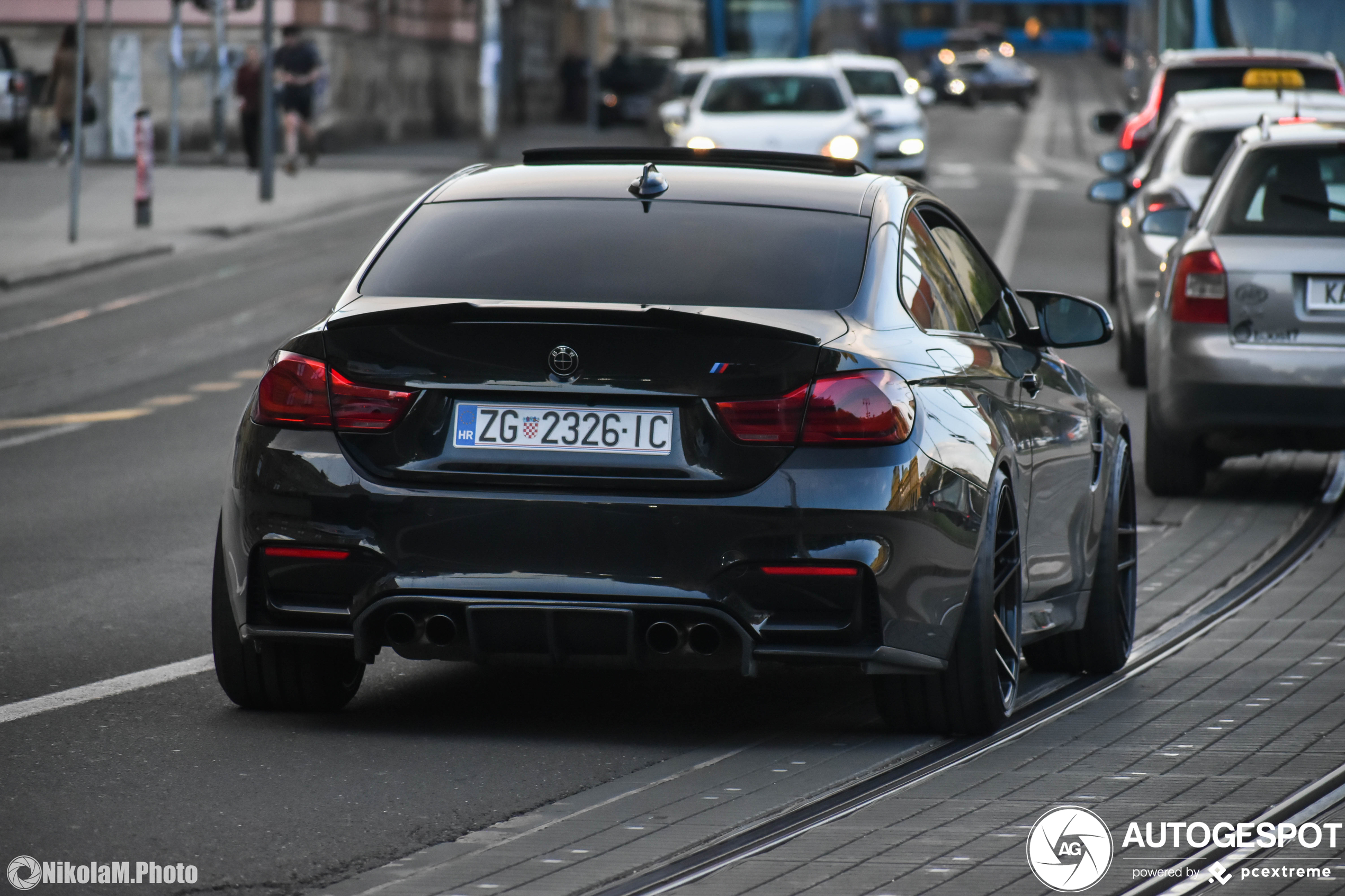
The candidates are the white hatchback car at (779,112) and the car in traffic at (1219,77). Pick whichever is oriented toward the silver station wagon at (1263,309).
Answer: the white hatchback car

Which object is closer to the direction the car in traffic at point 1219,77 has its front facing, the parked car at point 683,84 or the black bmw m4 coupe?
the parked car

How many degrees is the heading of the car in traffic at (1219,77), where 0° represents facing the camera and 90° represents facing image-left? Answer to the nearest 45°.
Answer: approximately 180°

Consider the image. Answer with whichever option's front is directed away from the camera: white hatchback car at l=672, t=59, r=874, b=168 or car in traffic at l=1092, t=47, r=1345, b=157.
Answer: the car in traffic

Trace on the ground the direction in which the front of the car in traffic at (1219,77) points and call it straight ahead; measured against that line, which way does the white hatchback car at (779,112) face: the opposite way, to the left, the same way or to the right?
the opposite way

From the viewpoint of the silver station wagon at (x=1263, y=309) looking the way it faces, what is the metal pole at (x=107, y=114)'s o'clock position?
The metal pole is roughly at 11 o'clock from the silver station wagon.

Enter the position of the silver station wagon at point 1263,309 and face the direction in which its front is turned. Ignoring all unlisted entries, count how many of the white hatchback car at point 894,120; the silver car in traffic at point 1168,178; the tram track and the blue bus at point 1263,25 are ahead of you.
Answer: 3

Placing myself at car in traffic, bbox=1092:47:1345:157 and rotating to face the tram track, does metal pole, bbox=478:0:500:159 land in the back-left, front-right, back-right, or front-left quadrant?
back-right

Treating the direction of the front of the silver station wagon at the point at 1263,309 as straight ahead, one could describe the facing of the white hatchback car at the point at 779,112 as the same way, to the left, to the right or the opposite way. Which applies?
the opposite way

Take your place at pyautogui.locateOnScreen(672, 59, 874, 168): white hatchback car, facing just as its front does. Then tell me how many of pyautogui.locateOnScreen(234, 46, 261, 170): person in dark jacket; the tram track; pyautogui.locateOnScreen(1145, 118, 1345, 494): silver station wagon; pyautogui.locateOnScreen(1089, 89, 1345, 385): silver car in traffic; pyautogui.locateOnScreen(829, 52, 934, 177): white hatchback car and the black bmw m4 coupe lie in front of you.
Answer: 4

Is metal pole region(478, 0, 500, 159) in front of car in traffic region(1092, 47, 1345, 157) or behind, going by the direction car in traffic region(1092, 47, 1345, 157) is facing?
in front

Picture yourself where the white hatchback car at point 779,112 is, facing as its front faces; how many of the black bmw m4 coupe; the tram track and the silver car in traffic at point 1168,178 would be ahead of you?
3

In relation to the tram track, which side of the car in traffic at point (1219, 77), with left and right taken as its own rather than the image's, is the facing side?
back

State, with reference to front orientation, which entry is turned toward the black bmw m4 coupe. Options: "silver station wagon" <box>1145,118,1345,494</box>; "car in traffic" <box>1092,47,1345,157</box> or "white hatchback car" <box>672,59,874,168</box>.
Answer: the white hatchback car

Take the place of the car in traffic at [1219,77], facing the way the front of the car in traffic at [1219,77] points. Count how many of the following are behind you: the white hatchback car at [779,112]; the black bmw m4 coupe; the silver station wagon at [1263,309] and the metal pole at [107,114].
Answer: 2

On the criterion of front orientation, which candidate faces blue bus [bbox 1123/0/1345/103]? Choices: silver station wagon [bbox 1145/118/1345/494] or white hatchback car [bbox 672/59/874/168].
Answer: the silver station wagon

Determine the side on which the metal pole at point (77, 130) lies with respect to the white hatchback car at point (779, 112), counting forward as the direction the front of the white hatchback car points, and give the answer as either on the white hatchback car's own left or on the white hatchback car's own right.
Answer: on the white hatchback car's own right

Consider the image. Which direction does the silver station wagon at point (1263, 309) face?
away from the camera

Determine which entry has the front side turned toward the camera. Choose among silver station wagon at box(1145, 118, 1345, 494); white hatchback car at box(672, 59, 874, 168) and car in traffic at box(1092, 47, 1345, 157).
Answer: the white hatchback car

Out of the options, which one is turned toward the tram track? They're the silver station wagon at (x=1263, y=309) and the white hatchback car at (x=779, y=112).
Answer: the white hatchback car
